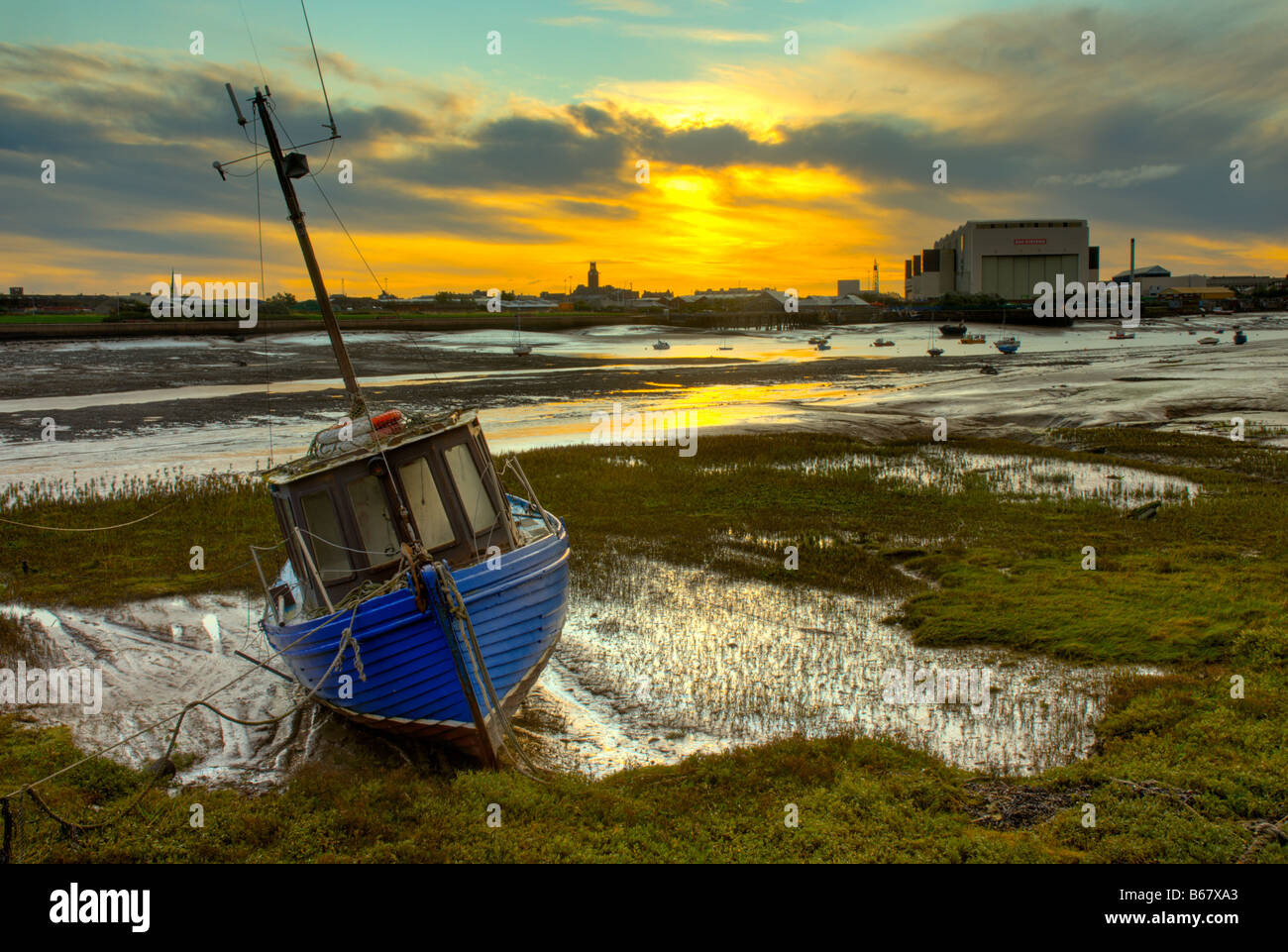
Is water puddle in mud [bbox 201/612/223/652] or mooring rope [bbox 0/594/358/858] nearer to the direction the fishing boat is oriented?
the mooring rope

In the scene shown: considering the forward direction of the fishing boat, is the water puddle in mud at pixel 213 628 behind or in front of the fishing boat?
behind

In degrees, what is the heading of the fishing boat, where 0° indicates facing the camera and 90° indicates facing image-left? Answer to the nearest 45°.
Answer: approximately 0°
